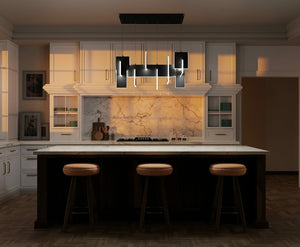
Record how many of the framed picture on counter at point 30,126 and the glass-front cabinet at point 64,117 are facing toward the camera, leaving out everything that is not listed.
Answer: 2

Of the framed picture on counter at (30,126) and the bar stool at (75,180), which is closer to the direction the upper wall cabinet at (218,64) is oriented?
the bar stool

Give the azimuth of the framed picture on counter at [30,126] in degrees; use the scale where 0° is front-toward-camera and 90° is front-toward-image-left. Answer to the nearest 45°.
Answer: approximately 0°

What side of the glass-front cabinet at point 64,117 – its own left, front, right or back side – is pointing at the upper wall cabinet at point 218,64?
left

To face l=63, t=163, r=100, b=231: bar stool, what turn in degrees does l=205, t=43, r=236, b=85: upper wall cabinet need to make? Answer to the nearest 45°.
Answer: approximately 45° to its right

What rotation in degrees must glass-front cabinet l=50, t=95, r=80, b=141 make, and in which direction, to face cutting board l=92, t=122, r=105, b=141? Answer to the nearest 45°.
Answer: approximately 90° to its left

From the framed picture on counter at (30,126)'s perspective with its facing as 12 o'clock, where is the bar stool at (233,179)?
The bar stool is roughly at 11 o'clock from the framed picture on counter.

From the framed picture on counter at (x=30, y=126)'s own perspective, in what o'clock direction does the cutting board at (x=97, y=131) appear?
The cutting board is roughly at 10 o'clock from the framed picture on counter.
